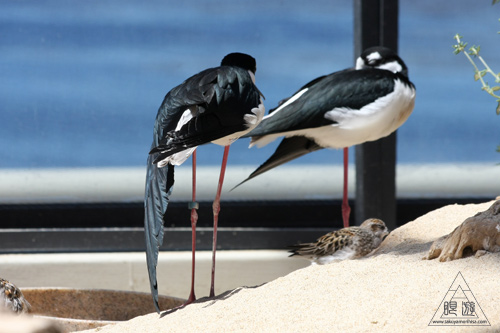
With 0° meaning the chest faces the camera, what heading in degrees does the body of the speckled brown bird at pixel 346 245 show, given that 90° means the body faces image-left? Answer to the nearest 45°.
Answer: approximately 270°

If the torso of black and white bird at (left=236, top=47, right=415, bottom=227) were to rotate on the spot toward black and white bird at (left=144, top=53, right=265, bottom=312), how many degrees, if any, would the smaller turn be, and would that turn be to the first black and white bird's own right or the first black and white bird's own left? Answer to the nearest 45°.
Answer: approximately 135° to the first black and white bird's own right

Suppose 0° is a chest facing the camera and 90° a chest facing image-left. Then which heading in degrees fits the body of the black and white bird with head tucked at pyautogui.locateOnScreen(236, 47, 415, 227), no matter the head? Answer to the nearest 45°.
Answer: approximately 270°

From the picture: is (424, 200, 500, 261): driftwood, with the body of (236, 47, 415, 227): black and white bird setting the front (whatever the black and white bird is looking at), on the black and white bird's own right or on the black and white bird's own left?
on the black and white bird's own right

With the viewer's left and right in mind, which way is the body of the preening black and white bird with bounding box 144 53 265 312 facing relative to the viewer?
facing to the right of the viewer

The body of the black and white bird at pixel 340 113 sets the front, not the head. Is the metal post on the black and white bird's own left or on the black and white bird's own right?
on the black and white bird's own left
